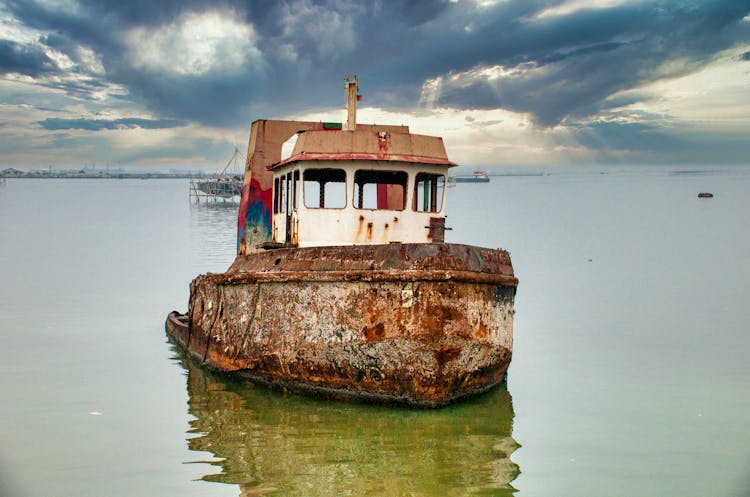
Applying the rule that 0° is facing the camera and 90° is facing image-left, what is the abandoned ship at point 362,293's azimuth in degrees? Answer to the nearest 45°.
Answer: approximately 315°
